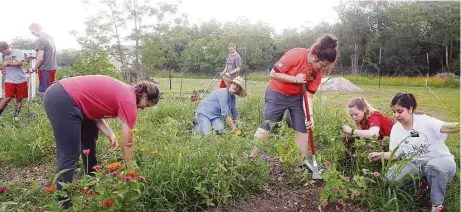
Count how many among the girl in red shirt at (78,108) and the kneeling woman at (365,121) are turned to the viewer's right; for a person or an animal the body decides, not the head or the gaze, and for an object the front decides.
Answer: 1

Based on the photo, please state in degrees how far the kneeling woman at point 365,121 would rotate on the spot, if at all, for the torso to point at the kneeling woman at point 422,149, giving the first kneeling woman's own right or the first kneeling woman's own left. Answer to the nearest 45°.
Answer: approximately 135° to the first kneeling woman's own left

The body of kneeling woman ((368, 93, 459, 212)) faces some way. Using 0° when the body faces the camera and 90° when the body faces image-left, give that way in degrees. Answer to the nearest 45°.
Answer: approximately 45°

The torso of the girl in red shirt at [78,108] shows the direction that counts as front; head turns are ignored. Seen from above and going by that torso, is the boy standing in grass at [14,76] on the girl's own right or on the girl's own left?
on the girl's own left

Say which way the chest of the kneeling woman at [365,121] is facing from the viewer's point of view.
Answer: to the viewer's left

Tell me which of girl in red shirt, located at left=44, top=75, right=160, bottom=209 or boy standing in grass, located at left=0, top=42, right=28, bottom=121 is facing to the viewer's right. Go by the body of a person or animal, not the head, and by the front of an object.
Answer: the girl in red shirt

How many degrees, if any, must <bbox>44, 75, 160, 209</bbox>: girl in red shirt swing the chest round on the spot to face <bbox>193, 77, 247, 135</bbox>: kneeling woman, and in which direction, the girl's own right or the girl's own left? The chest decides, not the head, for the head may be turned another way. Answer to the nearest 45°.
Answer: approximately 45° to the girl's own left
